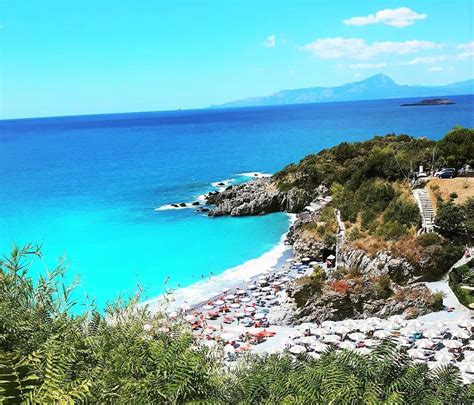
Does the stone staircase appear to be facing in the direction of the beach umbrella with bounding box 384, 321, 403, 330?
yes

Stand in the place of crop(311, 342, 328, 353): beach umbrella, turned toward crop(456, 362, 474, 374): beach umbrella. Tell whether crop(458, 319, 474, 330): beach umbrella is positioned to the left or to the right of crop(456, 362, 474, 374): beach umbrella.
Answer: left

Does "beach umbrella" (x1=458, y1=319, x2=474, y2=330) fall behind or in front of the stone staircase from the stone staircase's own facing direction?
in front

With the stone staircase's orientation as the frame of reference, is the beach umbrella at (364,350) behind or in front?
in front

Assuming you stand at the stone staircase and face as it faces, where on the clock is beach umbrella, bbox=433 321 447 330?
The beach umbrella is roughly at 12 o'clock from the stone staircase.

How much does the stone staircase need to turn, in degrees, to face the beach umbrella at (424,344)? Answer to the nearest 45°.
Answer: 0° — it already faces it

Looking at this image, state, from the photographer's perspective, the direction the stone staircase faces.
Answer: facing the viewer

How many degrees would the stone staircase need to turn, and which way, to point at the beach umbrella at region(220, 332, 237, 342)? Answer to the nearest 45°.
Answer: approximately 45° to its right

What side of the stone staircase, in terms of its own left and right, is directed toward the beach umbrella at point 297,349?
front

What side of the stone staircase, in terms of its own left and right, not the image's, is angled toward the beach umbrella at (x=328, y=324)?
front

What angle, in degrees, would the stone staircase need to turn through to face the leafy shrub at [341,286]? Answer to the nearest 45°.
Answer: approximately 45° to its right

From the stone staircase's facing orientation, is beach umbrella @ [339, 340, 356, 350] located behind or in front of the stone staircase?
in front

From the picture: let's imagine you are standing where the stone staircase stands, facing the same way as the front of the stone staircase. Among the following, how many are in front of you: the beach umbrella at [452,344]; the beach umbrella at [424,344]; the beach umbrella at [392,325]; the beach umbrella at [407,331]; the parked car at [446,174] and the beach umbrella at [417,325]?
5
